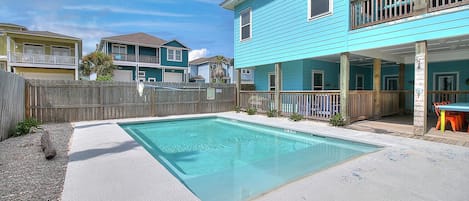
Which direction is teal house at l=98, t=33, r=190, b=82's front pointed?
toward the camera

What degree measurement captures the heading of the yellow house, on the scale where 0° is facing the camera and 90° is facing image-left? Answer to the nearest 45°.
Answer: approximately 0°

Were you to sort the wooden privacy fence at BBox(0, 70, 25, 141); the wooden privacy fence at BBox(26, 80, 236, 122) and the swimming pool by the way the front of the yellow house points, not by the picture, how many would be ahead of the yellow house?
3

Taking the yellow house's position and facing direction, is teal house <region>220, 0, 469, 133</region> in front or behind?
in front

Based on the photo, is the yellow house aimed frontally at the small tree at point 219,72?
no

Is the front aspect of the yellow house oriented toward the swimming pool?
yes

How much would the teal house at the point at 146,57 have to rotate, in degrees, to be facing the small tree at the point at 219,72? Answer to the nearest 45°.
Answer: approximately 90° to its left

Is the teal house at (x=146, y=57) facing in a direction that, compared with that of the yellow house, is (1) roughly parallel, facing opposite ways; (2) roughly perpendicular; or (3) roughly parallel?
roughly parallel

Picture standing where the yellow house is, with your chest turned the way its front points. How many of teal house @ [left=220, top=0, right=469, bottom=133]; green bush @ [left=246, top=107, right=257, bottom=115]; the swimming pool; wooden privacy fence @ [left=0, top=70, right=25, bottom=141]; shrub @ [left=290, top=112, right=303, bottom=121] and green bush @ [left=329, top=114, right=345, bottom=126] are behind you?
0

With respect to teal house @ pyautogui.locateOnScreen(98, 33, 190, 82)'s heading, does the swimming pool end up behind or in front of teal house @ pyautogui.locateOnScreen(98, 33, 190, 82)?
in front

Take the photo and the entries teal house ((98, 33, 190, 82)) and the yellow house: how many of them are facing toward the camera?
2

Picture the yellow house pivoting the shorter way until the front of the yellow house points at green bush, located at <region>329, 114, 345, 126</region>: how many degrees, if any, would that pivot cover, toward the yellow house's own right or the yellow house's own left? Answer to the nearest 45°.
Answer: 0° — it already faces it

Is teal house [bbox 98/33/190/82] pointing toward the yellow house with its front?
no
